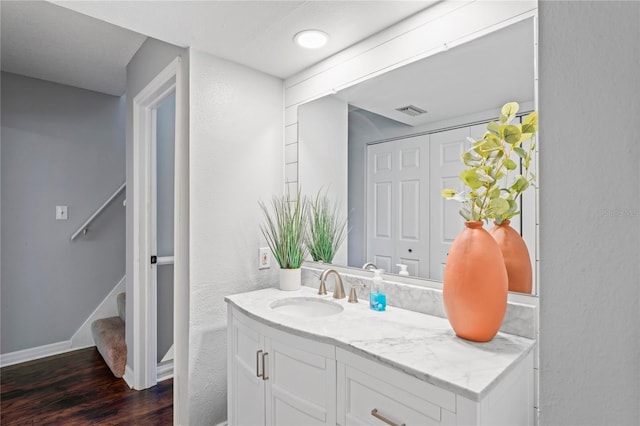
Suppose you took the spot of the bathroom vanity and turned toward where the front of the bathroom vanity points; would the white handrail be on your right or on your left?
on your right

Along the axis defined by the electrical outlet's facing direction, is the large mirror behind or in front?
in front

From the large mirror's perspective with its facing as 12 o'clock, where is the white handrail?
The white handrail is roughly at 2 o'clock from the large mirror.

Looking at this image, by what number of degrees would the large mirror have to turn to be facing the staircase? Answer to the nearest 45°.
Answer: approximately 45° to its right

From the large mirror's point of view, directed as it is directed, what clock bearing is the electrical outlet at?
The electrical outlet is roughly at 2 o'clock from the large mirror.

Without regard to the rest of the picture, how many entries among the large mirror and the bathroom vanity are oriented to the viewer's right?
0
